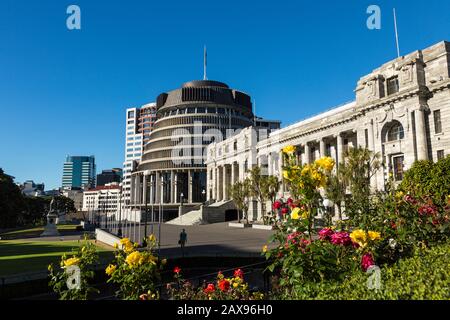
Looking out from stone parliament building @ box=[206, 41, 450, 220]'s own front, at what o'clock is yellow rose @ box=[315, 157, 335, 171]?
The yellow rose is roughly at 11 o'clock from the stone parliament building.

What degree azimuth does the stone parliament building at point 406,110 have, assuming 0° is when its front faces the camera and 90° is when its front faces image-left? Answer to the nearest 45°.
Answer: approximately 45°

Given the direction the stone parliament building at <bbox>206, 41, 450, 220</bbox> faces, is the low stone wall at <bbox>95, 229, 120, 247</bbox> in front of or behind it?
in front

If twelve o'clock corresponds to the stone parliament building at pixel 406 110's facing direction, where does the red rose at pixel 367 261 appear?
The red rose is roughly at 11 o'clock from the stone parliament building.

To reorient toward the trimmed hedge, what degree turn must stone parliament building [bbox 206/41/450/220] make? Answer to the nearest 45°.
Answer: approximately 45° to its left

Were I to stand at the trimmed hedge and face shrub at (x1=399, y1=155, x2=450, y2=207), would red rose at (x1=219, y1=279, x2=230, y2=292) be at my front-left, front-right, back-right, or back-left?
back-left

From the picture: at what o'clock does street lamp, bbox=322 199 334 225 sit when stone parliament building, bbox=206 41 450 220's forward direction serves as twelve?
The street lamp is roughly at 11 o'clock from the stone parliament building.

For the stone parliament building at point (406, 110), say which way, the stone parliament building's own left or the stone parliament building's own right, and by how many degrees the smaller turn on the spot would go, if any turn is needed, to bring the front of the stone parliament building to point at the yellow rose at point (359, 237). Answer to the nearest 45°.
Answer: approximately 45° to the stone parliament building's own left

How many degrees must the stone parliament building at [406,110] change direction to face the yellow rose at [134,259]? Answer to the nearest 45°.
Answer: approximately 45° to its left

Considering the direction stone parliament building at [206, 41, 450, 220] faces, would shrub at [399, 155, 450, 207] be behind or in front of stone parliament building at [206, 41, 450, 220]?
in front
